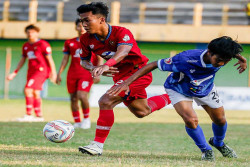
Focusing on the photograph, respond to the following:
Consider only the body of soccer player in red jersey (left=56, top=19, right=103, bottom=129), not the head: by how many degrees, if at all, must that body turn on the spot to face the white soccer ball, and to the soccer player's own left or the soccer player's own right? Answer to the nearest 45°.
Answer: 0° — they already face it

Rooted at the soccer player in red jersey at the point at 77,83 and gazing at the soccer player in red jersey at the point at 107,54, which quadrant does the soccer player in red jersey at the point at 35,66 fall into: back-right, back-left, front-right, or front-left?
back-right

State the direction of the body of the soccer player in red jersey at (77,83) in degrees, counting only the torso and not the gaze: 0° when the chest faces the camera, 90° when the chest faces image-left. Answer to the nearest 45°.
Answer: approximately 0°

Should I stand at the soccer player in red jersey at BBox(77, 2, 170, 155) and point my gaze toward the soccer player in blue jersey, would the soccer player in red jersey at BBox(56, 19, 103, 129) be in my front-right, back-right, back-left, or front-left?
back-left

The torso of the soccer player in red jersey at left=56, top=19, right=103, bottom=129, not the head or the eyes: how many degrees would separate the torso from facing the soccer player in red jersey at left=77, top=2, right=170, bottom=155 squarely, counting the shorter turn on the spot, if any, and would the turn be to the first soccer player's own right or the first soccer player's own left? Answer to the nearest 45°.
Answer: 0° — they already face them

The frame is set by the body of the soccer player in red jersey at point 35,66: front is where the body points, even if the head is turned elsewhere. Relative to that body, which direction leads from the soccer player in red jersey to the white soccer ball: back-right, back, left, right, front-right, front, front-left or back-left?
front-left

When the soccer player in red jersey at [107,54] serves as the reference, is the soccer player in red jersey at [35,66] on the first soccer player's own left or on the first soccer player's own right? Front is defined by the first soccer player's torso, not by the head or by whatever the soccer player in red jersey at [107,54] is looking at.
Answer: on the first soccer player's own right
